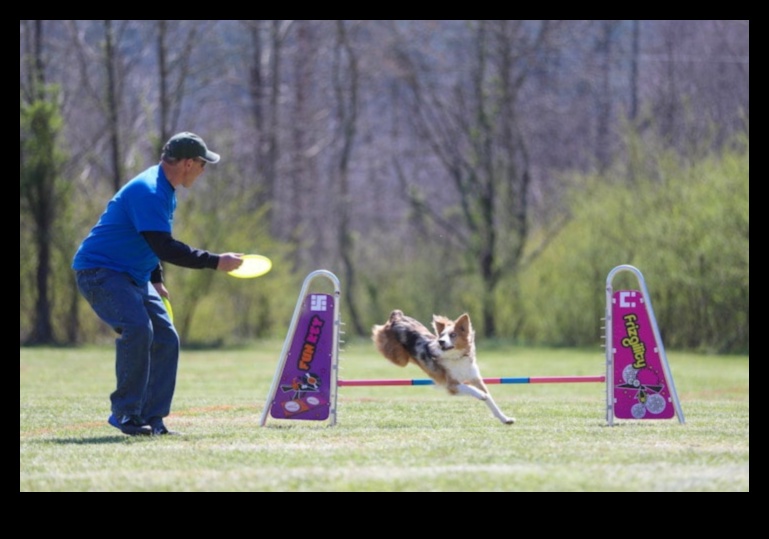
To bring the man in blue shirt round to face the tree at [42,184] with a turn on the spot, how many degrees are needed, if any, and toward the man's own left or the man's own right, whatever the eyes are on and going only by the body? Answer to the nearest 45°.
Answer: approximately 90° to the man's own left

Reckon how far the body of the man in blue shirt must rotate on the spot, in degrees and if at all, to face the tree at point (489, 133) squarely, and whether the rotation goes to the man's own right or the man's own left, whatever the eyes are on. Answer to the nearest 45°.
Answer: approximately 45° to the man's own left

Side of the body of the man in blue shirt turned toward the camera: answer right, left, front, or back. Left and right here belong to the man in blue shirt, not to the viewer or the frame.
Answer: right

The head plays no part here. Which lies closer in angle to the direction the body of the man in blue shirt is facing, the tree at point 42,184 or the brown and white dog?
the brown and white dog

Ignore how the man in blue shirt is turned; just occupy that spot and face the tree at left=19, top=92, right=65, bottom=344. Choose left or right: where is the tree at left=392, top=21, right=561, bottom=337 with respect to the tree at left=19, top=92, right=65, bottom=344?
right

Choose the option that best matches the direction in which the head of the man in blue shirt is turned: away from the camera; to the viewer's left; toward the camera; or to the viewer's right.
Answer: to the viewer's right
